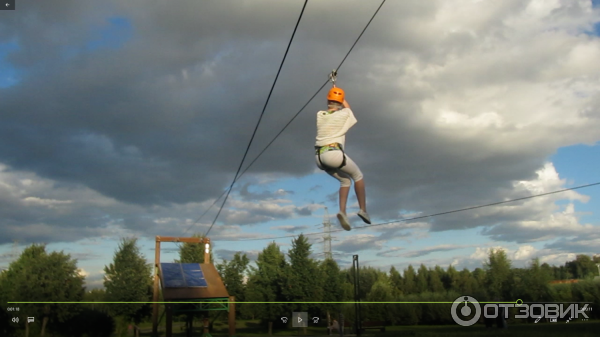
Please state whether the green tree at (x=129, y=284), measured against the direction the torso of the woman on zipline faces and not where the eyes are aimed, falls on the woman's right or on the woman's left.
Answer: on the woman's left

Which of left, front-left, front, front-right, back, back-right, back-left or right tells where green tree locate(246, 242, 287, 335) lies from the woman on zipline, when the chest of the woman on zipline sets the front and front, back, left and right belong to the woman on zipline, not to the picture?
front-left

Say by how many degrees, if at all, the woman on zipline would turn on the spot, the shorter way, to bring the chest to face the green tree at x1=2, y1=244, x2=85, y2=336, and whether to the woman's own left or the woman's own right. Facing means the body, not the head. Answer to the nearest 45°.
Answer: approximately 90° to the woman's own left

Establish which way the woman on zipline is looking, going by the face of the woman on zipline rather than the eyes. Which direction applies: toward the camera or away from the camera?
away from the camera

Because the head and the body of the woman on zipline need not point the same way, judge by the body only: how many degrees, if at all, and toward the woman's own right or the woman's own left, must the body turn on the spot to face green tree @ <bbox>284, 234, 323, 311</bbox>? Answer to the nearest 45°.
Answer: approximately 45° to the woman's own left

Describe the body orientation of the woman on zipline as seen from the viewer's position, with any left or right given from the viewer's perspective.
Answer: facing away from the viewer and to the right of the viewer
